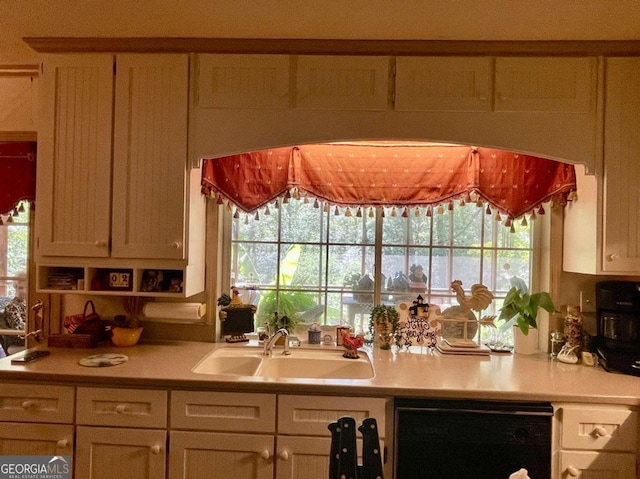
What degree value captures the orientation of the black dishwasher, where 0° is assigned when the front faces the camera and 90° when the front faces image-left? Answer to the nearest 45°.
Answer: approximately 0°

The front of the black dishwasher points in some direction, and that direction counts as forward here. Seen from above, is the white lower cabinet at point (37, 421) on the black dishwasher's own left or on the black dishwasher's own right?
on the black dishwasher's own right

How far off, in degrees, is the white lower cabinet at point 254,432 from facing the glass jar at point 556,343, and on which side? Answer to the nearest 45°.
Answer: approximately 90° to its left

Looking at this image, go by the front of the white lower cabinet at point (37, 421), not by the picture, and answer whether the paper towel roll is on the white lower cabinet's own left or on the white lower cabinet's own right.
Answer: on the white lower cabinet's own left

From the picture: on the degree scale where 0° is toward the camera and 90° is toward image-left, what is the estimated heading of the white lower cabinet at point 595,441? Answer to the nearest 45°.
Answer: approximately 0°

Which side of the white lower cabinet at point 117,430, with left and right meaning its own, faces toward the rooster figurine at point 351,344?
left

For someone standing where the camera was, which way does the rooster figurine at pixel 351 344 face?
facing to the left of the viewer
